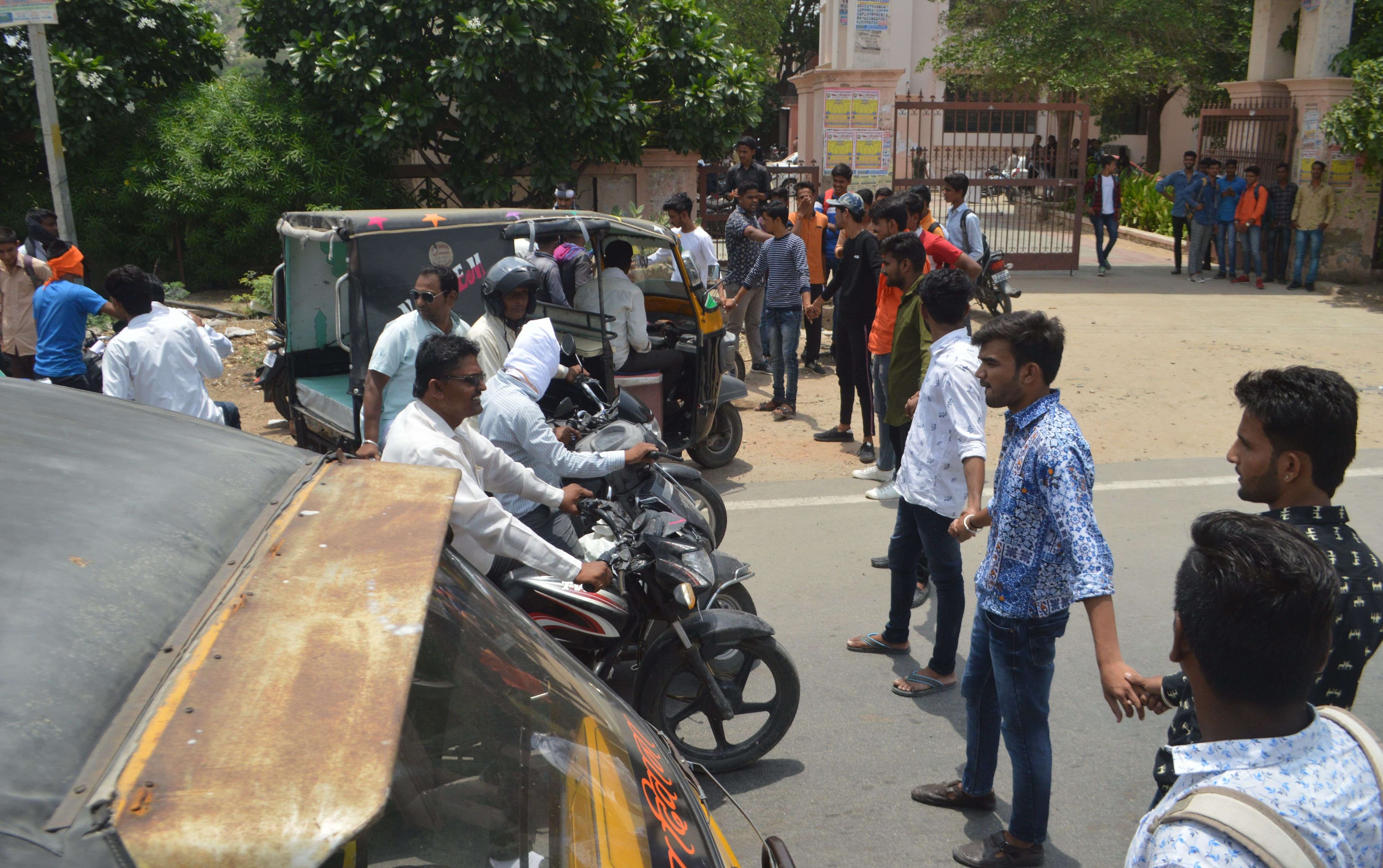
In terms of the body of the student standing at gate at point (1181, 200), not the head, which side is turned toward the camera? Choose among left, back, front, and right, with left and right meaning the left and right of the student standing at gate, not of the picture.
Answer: front

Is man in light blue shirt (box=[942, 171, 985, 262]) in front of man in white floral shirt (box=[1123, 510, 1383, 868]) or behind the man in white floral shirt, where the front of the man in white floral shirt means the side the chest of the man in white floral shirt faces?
in front

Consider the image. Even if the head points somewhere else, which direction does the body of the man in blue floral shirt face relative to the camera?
to the viewer's left

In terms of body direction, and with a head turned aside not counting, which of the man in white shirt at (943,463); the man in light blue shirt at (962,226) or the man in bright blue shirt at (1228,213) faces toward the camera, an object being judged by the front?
the man in bright blue shirt at (1228,213)

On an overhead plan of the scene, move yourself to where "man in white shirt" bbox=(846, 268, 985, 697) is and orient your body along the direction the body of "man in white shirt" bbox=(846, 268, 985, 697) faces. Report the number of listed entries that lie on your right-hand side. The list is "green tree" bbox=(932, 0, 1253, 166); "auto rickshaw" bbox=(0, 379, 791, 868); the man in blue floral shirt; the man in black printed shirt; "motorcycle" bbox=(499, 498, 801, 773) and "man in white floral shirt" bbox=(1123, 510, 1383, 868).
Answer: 1

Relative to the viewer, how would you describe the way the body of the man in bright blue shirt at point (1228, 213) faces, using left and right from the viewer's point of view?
facing the viewer

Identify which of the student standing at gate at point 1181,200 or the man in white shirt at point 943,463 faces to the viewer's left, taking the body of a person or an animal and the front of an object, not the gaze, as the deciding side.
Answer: the man in white shirt

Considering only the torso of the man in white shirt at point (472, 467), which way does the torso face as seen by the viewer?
to the viewer's right

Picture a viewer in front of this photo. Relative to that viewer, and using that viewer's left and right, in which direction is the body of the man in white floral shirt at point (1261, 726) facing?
facing away from the viewer and to the left of the viewer

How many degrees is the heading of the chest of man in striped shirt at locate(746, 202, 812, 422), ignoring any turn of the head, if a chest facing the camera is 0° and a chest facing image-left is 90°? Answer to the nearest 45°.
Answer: approximately 45°
